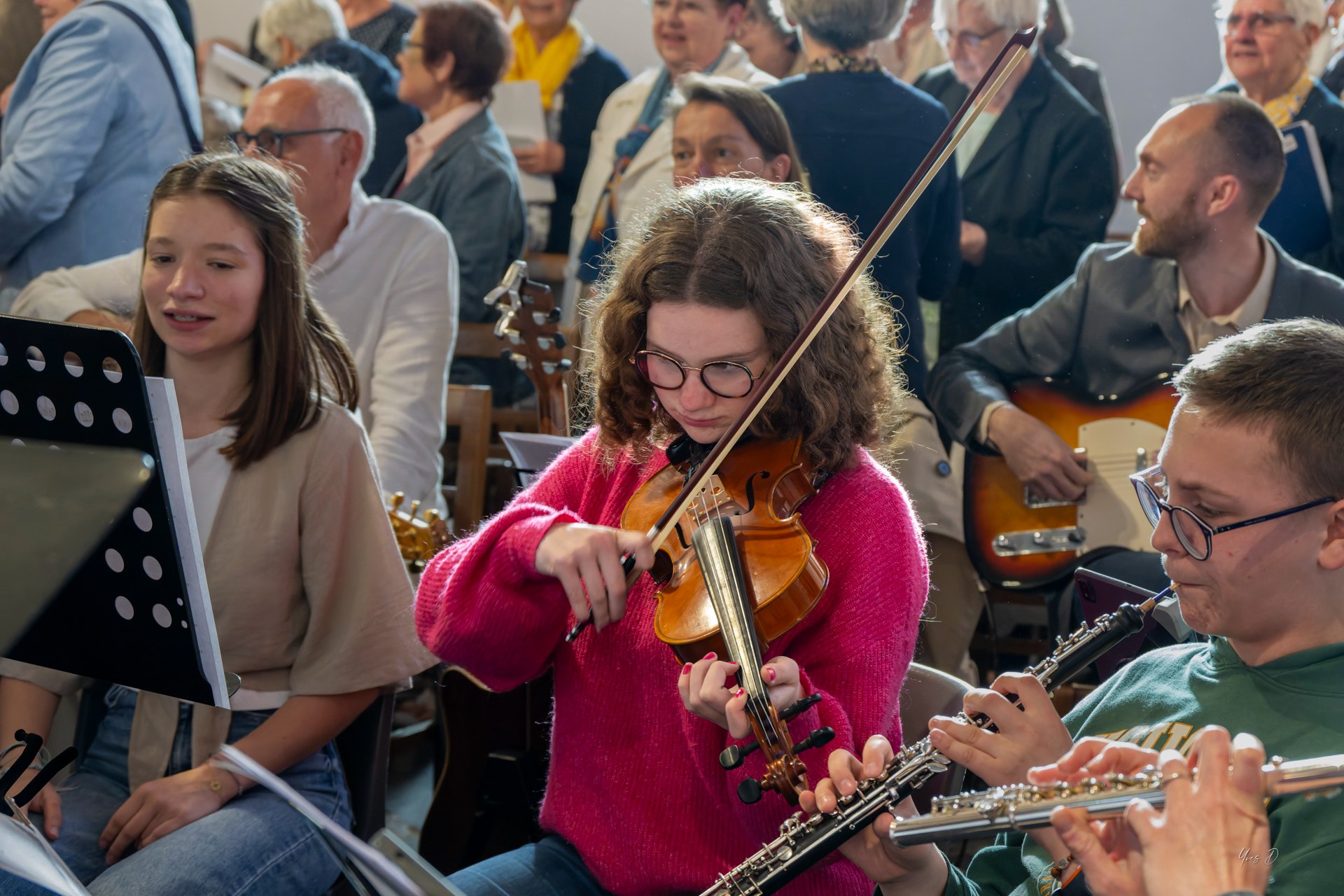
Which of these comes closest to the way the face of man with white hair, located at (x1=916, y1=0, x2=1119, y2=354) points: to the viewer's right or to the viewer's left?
to the viewer's left

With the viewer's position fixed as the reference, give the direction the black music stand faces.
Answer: facing away from the viewer and to the right of the viewer

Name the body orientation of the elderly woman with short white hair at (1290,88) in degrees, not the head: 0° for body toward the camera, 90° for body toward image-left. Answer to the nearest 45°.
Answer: approximately 45°

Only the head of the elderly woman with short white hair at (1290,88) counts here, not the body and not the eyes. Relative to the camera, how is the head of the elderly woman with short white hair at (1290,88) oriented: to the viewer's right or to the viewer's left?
to the viewer's left
